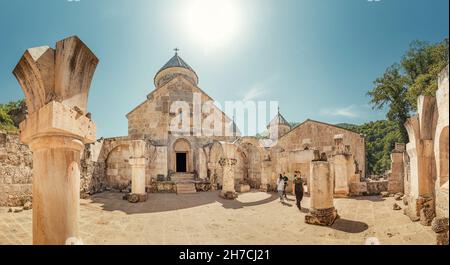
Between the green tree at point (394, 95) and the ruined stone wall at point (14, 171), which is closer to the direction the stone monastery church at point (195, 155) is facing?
the ruined stone wall

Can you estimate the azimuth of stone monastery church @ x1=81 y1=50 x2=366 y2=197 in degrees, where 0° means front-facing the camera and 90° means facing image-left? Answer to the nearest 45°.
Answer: approximately 0°

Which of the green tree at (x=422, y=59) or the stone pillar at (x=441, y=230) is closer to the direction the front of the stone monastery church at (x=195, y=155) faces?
the stone pillar

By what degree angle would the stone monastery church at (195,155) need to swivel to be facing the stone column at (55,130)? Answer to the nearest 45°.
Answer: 0° — it already faces it

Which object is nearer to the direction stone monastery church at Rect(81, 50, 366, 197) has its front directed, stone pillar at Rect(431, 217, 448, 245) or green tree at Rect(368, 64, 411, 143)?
the stone pillar

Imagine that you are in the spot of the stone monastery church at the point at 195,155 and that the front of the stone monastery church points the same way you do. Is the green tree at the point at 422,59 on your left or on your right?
on your left
